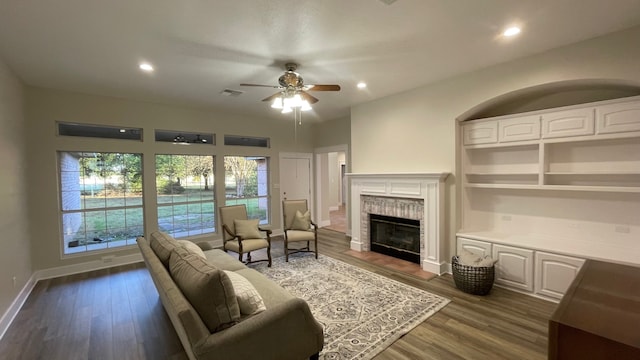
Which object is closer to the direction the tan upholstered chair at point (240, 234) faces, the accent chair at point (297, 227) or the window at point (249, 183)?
the accent chair

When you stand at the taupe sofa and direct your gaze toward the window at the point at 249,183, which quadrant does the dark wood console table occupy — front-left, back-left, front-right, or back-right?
back-right

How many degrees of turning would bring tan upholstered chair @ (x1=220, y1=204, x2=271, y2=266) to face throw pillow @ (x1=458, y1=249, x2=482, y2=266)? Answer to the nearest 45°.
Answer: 0° — it already faces it

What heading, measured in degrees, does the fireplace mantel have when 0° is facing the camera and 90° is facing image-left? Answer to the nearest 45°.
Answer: approximately 45°

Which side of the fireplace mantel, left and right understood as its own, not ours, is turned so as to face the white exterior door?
right

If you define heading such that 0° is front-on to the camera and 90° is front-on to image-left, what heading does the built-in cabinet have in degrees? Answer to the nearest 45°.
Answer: approximately 45°
